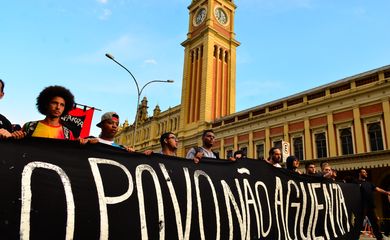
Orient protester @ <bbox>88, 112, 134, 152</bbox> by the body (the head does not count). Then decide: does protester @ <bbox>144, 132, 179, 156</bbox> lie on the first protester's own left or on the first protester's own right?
on the first protester's own left

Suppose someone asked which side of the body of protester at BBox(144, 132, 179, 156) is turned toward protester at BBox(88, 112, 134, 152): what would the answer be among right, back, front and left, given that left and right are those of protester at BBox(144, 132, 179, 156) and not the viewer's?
right

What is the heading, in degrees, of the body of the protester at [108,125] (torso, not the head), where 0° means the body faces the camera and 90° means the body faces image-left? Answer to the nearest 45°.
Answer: approximately 315°

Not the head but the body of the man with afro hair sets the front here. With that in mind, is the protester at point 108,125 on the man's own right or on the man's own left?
on the man's own left

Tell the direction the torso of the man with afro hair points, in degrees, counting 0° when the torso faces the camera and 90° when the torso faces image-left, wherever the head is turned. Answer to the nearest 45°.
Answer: approximately 315°
